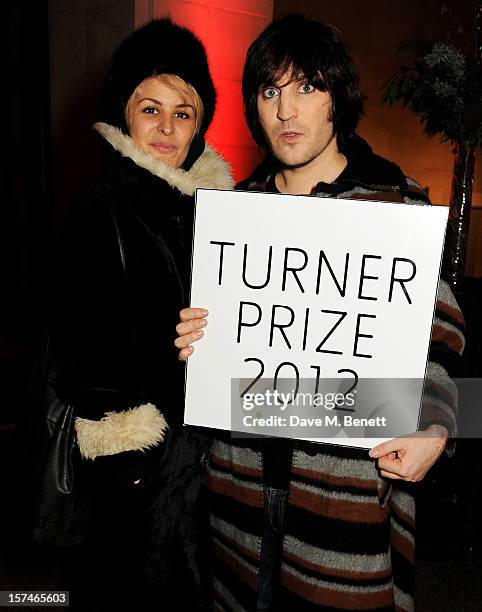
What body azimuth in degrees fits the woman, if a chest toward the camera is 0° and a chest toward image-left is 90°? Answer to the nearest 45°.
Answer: approximately 315°

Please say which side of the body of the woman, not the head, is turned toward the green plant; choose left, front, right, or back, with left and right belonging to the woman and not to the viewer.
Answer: left
